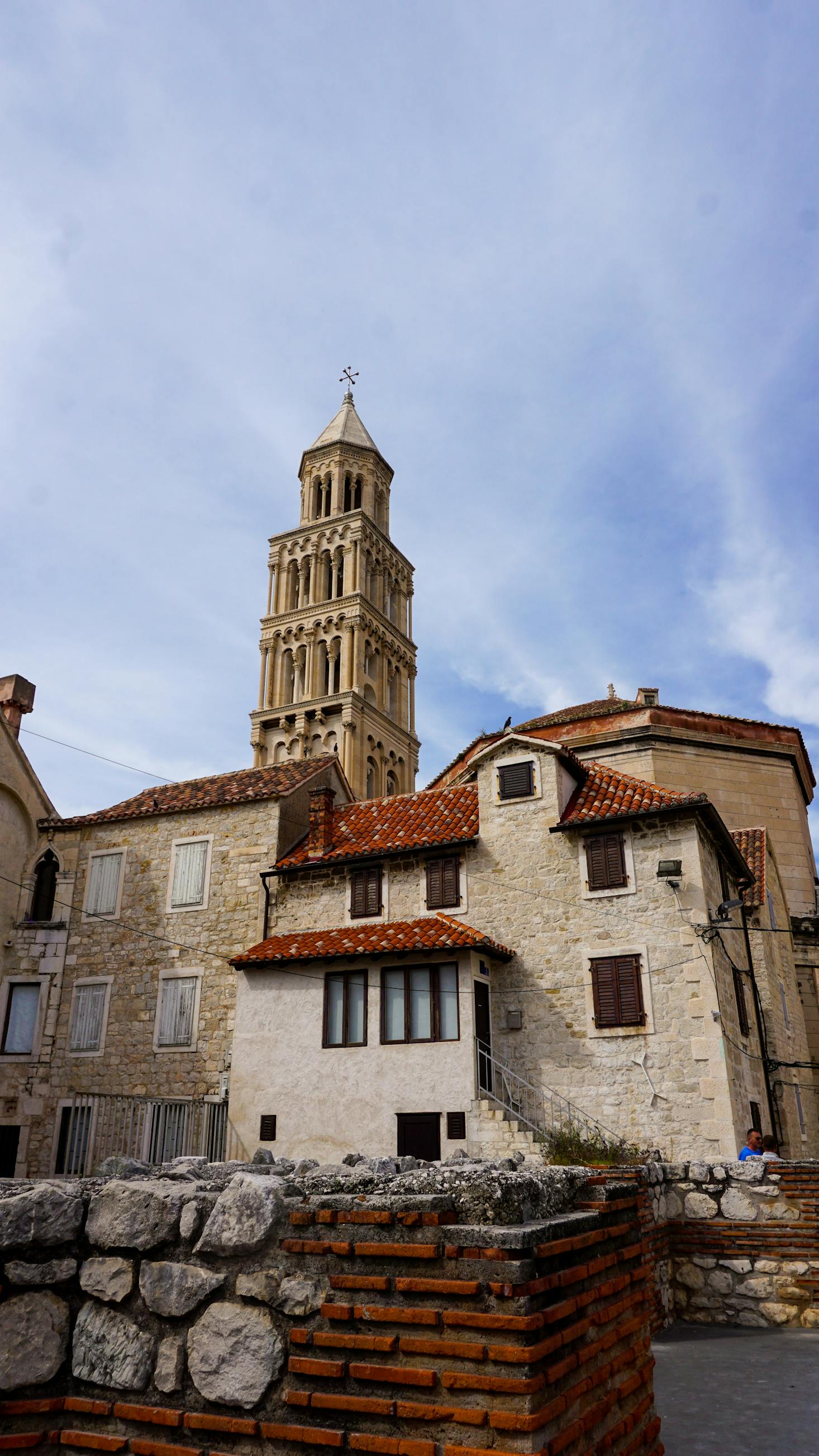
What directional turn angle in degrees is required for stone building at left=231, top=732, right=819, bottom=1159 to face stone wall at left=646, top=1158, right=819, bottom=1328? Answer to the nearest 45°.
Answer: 0° — it already faces it

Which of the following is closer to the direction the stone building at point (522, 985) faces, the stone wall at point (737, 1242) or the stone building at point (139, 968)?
the stone wall

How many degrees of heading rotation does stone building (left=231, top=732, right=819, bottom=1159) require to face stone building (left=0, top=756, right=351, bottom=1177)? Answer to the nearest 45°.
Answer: approximately 90° to its right

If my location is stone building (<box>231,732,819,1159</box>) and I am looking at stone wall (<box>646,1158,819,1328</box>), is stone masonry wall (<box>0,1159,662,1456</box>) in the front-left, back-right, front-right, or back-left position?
front-right

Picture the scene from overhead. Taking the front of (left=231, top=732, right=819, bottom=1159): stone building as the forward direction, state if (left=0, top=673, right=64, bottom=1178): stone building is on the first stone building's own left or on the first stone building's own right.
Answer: on the first stone building's own right

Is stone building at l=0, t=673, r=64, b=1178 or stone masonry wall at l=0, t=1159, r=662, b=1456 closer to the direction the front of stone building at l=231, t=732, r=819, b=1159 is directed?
the stone masonry wall

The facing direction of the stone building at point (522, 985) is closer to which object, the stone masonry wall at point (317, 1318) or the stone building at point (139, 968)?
the stone masonry wall

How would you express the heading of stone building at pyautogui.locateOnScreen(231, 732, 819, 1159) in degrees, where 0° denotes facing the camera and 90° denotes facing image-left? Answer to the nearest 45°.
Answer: approximately 0°

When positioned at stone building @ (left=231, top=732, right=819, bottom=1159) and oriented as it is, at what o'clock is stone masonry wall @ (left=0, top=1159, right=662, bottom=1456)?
The stone masonry wall is roughly at 12 o'clock from the stone building.
